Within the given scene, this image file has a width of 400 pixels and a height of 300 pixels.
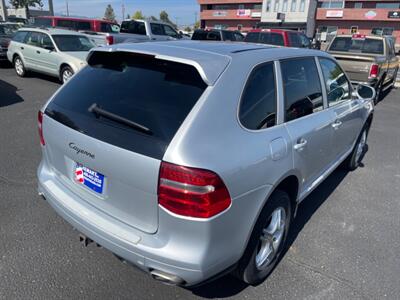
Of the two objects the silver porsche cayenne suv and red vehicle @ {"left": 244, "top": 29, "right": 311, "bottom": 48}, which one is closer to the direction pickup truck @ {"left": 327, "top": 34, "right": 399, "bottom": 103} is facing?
the red vehicle

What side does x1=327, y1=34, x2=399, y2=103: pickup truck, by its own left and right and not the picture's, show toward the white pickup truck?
left

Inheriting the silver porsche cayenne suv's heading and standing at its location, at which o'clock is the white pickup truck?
The white pickup truck is roughly at 10 o'clock from the silver porsche cayenne suv.

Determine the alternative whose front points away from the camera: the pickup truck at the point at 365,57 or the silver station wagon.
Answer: the pickup truck

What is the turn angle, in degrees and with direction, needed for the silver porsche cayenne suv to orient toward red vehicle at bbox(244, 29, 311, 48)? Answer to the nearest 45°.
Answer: approximately 45° to its left

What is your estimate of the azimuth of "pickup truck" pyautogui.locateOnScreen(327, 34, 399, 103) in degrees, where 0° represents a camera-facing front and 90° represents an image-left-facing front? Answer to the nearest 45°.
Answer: approximately 180°

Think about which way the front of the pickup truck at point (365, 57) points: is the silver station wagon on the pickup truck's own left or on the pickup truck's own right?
on the pickup truck's own left

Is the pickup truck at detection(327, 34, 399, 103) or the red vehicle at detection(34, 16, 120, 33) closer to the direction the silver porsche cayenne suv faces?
the pickup truck
